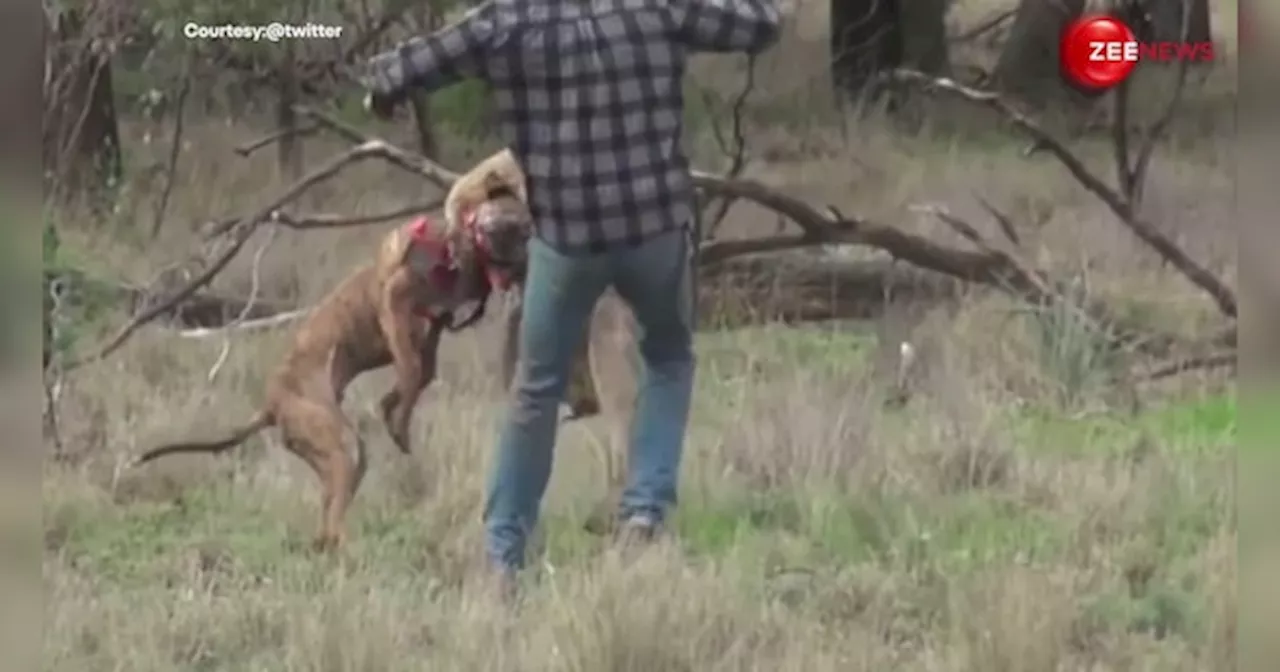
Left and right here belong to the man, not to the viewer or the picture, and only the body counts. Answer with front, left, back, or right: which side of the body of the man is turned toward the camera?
back

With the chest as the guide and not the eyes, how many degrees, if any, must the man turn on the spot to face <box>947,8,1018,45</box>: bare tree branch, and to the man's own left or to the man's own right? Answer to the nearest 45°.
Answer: approximately 90° to the man's own right
